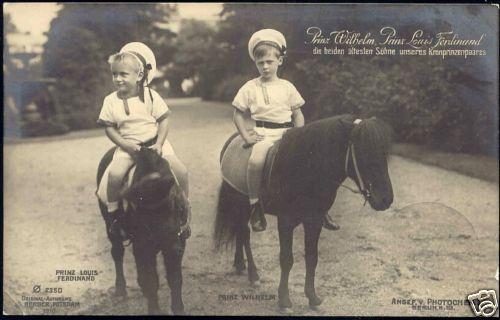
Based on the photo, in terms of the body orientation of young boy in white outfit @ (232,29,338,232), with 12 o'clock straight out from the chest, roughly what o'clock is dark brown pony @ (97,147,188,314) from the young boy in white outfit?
The dark brown pony is roughly at 2 o'clock from the young boy in white outfit.

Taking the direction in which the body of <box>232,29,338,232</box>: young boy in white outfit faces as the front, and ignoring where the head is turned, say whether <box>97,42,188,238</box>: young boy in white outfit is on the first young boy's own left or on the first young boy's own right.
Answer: on the first young boy's own right

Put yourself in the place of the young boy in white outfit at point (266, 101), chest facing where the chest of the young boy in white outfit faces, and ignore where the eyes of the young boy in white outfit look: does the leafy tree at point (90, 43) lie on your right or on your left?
on your right

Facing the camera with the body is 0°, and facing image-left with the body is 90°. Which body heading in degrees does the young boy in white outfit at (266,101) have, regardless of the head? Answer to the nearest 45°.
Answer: approximately 0°
